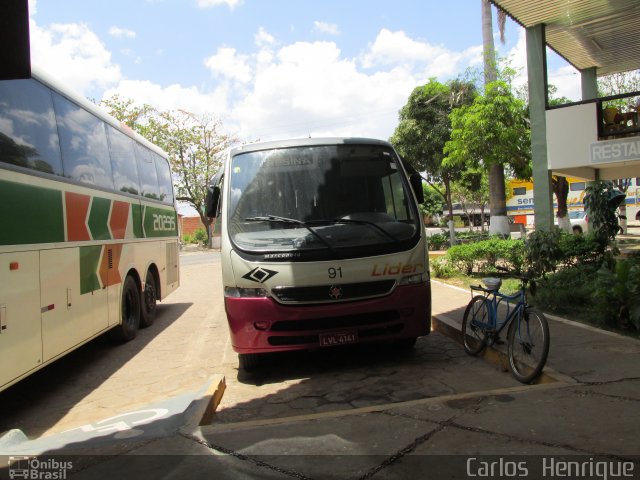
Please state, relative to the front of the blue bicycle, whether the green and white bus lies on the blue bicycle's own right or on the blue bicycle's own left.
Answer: on the blue bicycle's own right

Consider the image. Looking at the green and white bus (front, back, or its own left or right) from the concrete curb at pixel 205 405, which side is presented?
left

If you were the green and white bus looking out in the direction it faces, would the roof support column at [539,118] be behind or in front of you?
behind

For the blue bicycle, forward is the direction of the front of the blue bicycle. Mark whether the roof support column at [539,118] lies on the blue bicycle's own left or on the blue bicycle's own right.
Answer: on the blue bicycle's own left

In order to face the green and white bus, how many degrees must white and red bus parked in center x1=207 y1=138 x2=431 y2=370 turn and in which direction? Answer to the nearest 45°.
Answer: approximately 90° to its right

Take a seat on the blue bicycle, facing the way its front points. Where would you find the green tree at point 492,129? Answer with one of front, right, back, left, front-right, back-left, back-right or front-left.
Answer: back-left

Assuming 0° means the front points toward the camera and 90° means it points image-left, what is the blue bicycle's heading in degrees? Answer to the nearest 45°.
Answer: approximately 315°

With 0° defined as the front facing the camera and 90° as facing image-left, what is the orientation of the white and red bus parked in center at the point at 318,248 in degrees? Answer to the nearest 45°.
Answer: approximately 0°
